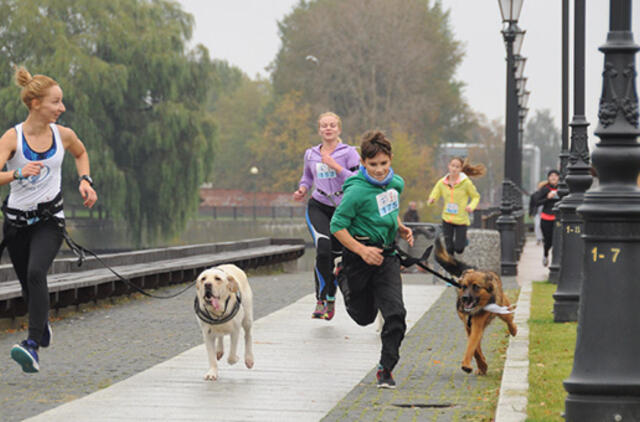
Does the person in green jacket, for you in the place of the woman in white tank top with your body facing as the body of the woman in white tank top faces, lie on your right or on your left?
on your left

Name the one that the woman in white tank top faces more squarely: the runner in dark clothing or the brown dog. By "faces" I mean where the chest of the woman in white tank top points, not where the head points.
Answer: the brown dog

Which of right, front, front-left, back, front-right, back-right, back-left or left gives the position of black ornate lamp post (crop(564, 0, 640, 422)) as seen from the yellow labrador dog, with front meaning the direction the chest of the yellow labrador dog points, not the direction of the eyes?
left

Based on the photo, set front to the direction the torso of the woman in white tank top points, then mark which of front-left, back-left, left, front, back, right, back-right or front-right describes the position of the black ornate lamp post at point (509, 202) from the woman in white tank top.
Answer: back-left

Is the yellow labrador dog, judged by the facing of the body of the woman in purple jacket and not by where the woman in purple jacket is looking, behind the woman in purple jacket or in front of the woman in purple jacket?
in front

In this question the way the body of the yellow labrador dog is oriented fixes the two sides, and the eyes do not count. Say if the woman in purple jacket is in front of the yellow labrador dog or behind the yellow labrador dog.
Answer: behind

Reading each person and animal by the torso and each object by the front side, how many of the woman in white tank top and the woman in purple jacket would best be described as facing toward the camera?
2

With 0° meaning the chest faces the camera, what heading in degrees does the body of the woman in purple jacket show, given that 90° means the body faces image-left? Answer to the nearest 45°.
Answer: approximately 0°

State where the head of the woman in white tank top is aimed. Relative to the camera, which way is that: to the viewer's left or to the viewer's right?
to the viewer's right

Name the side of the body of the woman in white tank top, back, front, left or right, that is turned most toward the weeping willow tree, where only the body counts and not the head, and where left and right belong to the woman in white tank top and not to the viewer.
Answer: back

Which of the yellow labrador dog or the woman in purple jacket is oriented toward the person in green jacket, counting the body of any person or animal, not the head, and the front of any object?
the woman in purple jacket

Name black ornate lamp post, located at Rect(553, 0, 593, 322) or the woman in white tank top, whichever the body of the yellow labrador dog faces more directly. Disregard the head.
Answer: the woman in white tank top
